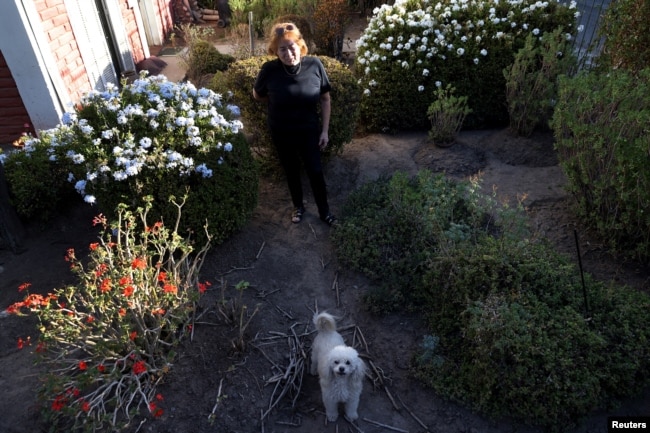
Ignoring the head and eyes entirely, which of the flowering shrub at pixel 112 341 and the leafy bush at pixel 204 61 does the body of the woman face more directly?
the flowering shrub

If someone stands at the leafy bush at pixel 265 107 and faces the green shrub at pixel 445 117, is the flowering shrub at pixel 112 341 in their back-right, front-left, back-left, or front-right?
back-right

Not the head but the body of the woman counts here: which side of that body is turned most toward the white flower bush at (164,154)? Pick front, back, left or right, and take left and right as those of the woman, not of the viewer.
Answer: right

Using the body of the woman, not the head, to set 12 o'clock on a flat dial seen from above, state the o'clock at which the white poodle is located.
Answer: The white poodle is roughly at 12 o'clock from the woman.

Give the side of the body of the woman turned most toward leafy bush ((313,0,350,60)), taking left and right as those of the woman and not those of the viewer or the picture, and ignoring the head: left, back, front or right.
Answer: back

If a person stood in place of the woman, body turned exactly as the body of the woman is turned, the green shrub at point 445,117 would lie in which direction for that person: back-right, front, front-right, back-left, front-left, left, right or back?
back-left

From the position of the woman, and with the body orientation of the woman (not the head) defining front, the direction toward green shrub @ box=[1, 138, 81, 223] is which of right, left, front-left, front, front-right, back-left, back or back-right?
right

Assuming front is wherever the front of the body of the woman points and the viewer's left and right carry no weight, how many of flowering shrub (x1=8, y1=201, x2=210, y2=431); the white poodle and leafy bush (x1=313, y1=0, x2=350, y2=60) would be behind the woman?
1

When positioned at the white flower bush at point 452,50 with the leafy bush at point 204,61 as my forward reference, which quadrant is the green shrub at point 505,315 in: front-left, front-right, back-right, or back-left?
back-left

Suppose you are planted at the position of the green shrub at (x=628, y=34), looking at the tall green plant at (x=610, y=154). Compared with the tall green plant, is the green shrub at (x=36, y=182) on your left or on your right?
right

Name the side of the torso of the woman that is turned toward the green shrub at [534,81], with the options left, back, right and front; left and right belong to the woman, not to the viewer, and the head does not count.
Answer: left

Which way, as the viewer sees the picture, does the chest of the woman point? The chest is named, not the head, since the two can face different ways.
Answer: toward the camera

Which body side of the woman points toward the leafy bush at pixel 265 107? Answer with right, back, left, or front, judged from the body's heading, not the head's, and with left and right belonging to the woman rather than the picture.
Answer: back

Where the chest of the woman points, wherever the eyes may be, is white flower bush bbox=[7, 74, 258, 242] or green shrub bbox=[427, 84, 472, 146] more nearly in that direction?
the white flower bush
